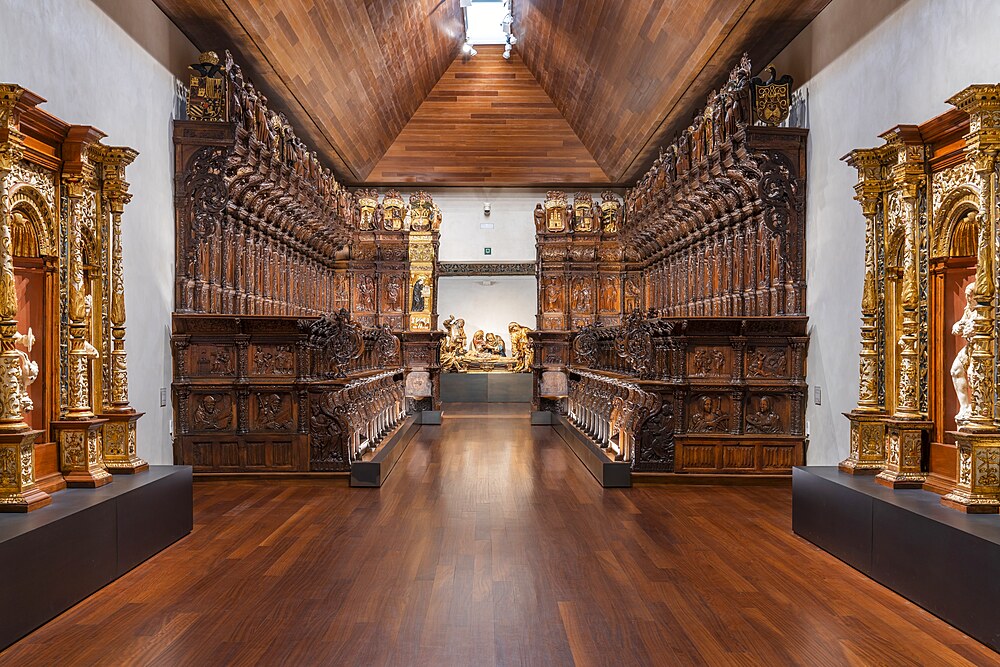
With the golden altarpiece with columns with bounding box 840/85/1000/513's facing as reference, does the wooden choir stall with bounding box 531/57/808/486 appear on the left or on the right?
on its right

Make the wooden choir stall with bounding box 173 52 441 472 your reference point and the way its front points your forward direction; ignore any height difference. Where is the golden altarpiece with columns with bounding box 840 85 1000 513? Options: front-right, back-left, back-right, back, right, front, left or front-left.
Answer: front-right

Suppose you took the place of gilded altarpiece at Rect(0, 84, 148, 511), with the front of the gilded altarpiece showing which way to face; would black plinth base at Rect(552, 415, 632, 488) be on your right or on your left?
on your left

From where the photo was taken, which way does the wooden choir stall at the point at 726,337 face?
to the viewer's left

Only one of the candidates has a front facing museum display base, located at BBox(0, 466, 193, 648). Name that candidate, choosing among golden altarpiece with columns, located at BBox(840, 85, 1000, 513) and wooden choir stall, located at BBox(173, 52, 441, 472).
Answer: the golden altarpiece with columns

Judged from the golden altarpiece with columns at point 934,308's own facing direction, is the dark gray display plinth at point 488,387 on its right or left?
on its right

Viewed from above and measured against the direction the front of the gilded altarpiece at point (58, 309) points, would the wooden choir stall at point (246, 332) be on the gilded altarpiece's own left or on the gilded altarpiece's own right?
on the gilded altarpiece's own left

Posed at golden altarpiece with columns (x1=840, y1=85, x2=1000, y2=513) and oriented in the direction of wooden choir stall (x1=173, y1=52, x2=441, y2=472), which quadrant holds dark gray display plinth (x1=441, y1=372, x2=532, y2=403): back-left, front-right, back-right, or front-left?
front-right

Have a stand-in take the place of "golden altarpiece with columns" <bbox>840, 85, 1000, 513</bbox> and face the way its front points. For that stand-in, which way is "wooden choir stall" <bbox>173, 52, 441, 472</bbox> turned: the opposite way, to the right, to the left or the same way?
the opposite way

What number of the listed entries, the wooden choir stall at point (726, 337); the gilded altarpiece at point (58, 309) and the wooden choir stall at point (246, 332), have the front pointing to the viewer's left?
1

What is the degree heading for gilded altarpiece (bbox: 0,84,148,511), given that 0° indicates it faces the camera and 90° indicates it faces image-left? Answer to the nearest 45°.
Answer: approximately 315°

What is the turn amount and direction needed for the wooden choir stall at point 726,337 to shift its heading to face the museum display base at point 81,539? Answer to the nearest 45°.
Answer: approximately 45° to its left

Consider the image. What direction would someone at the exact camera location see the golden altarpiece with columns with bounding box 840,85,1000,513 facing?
facing the viewer and to the left of the viewer

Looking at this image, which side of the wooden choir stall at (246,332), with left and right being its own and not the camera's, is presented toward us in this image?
right

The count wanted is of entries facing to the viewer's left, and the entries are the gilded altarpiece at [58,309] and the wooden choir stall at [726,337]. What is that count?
1

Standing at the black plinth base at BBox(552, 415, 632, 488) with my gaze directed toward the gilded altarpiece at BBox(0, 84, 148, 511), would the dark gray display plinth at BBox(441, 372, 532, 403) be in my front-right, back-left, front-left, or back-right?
back-right
